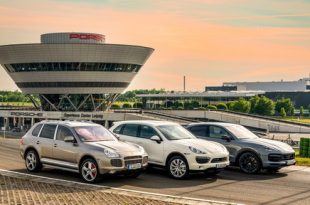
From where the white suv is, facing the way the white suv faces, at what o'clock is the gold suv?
The gold suv is roughly at 4 o'clock from the white suv.

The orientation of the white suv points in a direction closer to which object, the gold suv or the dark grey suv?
the dark grey suv

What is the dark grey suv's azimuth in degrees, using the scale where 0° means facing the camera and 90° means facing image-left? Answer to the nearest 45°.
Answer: approximately 315°

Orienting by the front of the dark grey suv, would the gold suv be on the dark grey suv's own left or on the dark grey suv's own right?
on the dark grey suv's own right

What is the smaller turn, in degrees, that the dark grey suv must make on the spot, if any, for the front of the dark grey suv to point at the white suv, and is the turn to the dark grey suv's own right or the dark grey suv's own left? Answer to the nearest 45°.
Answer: approximately 90° to the dark grey suv's own right

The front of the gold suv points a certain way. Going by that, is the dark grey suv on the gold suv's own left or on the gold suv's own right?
on the gold suv's own left

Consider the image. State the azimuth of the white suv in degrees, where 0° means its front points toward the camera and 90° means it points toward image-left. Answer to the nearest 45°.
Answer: approximately 315°

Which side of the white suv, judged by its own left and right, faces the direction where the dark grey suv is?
left
